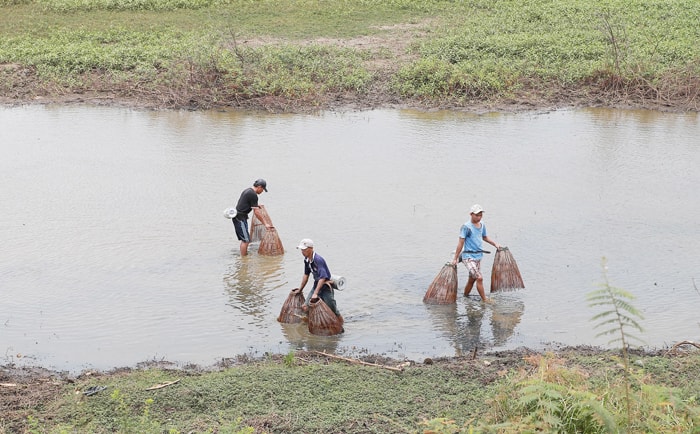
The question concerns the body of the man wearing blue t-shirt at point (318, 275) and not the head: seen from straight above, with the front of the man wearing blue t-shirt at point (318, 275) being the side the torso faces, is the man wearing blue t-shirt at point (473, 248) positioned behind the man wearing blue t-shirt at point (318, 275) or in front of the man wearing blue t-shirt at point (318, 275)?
behind

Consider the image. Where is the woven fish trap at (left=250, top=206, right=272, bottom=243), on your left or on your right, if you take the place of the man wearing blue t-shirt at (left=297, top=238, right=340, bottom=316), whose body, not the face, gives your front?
on your right

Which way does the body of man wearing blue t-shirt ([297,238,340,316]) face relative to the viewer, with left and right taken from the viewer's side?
facing the viewer and to the left of the viewer

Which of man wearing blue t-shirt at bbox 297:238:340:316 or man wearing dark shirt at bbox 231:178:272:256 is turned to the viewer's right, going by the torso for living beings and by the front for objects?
the man wearing dark shirt

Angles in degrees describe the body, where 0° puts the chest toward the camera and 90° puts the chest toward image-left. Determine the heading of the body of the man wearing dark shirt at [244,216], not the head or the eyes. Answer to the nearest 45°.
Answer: approximately 270°

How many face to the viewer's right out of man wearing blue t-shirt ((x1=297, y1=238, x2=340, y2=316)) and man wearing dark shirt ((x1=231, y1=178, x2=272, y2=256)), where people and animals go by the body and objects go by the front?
1
